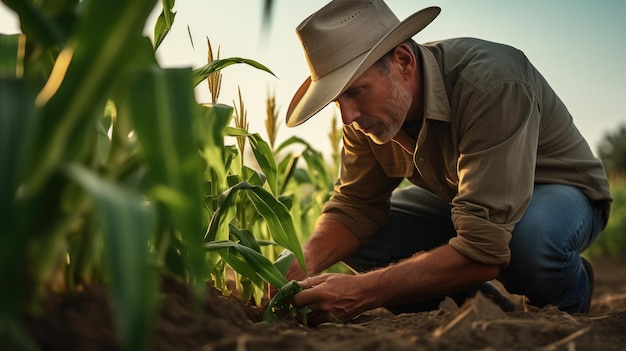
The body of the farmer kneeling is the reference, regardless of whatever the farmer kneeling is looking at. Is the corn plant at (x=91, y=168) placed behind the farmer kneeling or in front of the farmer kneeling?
in front

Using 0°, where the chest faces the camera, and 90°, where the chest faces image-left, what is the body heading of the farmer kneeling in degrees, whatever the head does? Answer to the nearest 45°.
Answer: approximately 45°

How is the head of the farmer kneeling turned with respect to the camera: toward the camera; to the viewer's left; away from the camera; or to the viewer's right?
to the viewer's left
